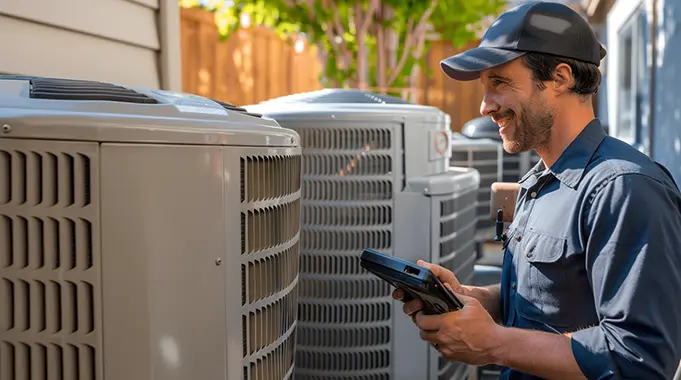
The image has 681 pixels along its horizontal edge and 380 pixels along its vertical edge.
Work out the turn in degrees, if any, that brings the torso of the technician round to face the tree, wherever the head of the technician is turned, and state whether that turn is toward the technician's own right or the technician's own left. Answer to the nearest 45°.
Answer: approximately 90° to the technician's own right

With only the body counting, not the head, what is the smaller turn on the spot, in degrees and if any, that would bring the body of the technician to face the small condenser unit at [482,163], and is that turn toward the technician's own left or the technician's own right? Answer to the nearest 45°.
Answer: approximately 90° to the technician's own right

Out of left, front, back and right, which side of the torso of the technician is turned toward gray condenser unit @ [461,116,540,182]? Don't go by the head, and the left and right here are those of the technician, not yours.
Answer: right

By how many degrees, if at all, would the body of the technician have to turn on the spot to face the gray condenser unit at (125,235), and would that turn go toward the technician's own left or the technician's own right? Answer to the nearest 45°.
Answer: approximately 45° to the technician's own left

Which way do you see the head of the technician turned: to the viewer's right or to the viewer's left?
to the viewer's left

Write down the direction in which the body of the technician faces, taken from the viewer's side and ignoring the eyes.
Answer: to the viewer's left
